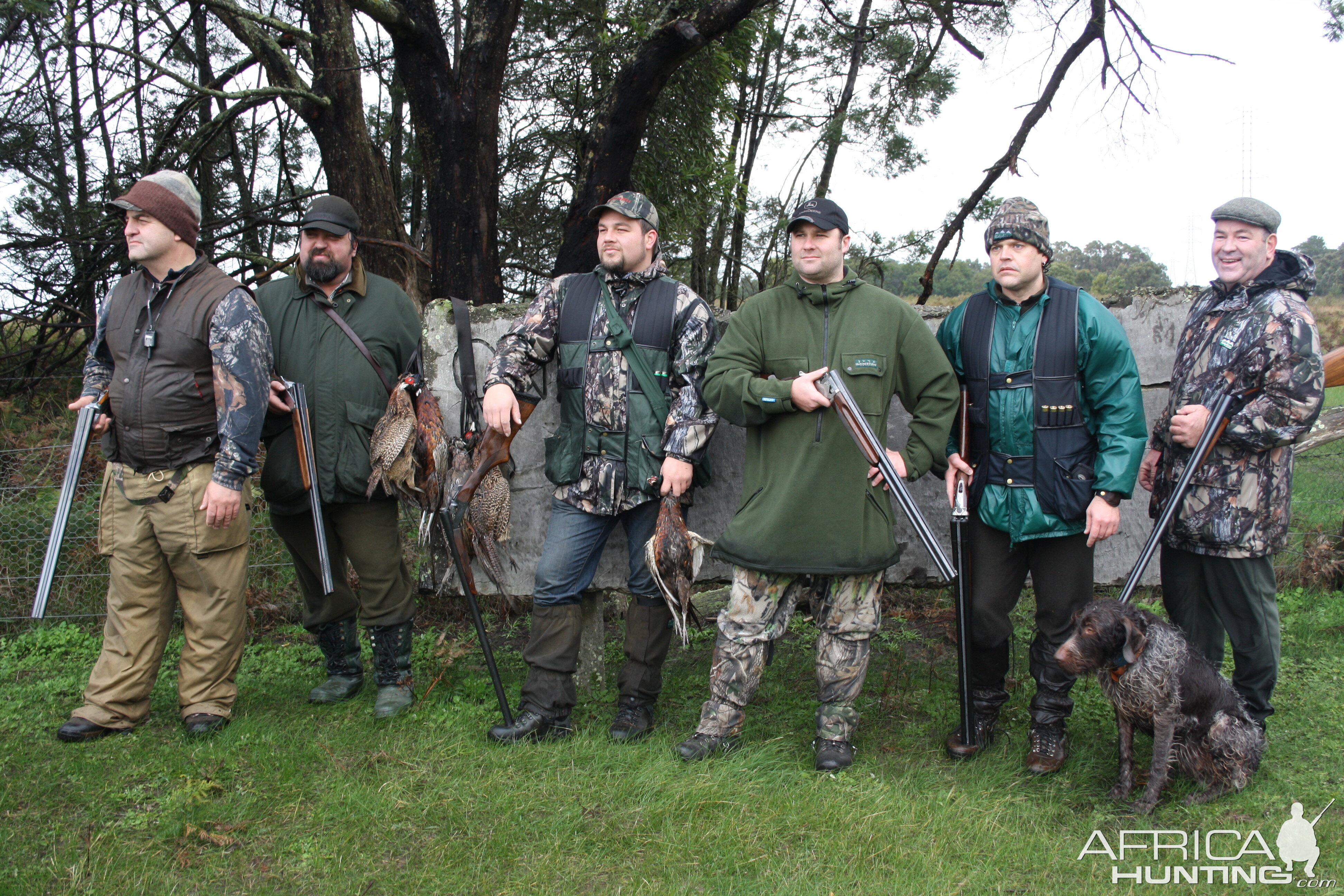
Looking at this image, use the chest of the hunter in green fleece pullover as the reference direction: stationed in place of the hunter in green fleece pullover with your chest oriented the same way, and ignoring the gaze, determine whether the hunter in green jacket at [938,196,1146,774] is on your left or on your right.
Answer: on your left

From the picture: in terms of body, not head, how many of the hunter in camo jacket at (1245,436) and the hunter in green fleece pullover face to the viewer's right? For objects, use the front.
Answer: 0

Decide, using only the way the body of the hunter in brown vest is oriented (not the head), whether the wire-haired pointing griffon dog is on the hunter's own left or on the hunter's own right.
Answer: on the hunter's own left

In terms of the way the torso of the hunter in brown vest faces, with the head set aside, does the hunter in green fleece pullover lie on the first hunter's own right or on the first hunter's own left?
on the first hunter's own left

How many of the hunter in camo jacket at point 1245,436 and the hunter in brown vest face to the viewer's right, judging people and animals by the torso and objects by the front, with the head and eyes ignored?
0

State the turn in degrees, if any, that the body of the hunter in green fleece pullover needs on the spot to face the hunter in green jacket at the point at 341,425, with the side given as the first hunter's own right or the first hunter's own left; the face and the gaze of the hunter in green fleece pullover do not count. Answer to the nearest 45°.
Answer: approximately 90° to the first hunter's own right

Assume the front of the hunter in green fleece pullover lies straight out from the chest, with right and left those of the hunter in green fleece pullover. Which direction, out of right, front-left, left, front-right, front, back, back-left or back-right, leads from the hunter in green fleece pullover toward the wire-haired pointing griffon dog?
left

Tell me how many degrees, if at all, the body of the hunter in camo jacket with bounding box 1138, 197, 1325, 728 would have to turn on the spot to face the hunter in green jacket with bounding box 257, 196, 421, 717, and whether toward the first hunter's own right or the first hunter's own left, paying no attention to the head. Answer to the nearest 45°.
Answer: approximately 45° to the first hunter's own right

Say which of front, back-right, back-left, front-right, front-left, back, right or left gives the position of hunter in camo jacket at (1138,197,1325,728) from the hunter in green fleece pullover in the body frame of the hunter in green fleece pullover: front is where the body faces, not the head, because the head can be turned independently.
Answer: left

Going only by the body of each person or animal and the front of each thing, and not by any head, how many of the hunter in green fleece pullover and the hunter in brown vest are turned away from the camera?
0

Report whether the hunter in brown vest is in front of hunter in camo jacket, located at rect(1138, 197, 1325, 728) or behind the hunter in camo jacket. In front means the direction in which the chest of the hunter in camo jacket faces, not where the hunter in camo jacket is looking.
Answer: in front
